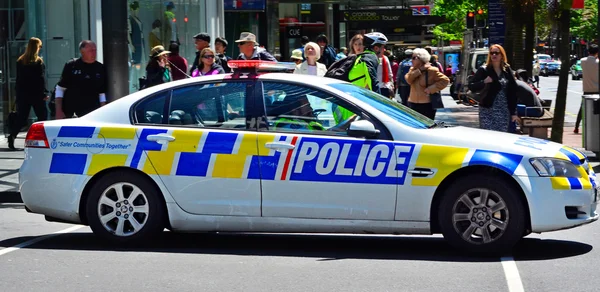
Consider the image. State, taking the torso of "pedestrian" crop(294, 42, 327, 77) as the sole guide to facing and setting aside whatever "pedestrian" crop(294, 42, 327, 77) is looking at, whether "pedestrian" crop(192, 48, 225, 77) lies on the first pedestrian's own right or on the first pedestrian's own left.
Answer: on the first pedestrian's own right

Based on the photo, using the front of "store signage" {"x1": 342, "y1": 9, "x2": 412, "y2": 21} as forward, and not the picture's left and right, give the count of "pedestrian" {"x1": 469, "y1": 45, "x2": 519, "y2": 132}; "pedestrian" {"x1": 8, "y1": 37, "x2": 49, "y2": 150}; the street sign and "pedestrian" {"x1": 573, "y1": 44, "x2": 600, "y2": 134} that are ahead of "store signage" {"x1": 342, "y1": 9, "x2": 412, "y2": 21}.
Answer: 4

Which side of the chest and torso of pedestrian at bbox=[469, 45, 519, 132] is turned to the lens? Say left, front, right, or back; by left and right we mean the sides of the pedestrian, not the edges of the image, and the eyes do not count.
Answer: front

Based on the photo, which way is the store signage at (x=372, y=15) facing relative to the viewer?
toward the camera

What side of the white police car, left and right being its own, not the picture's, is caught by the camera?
right

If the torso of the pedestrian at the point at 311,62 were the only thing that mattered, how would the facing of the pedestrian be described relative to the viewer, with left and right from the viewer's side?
facing the viewer

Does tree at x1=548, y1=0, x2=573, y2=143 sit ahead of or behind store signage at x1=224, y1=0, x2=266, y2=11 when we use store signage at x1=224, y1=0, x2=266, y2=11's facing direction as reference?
ahead

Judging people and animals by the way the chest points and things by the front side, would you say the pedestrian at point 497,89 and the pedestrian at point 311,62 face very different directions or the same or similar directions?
same or similar directions

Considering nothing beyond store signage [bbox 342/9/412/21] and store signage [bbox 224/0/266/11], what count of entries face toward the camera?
2

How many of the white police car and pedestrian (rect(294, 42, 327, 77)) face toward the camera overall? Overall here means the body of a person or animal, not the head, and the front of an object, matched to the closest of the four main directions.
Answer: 1

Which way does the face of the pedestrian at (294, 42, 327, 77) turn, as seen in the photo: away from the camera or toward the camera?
toward the camera

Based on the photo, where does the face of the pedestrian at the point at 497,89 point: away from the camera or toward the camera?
toward the camera

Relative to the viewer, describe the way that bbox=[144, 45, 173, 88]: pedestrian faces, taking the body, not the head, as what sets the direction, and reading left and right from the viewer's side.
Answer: facing the viewer and to the right of the viewer

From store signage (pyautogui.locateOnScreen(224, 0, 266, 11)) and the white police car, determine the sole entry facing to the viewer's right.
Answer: the white police car

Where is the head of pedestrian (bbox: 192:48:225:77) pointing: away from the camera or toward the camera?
toward the camera
